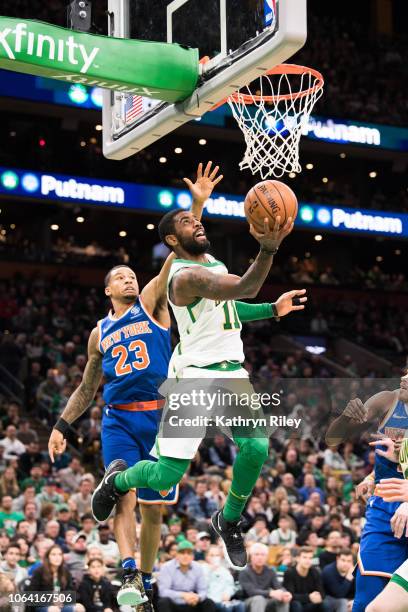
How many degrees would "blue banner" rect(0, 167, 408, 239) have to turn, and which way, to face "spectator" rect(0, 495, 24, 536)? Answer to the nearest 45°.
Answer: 0° — it already faces them

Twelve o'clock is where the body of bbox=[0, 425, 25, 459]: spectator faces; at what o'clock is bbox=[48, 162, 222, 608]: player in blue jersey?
The player in blue jersey is roughly at 12 o'clock from the spectator.

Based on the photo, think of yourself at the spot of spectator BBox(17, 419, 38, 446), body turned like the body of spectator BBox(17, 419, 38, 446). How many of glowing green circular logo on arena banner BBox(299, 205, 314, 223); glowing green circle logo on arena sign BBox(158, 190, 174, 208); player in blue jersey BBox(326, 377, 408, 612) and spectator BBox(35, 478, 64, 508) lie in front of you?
2

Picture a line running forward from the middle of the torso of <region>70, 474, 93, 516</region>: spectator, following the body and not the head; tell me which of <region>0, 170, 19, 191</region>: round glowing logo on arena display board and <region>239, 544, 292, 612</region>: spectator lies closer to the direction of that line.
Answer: the spectator

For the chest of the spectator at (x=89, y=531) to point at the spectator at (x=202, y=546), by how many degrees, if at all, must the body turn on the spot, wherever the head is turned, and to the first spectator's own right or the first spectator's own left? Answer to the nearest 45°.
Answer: approximately 90° to the first spectator's own left

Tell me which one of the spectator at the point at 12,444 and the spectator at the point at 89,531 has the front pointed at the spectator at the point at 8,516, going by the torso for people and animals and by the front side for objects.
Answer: the spectator at the point at 12,444

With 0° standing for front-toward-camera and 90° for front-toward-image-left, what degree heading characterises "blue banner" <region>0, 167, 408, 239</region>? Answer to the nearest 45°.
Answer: approximately 0°
